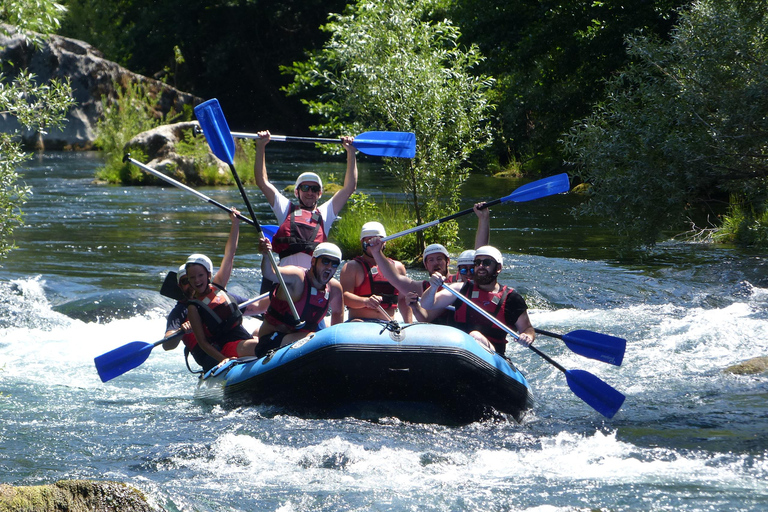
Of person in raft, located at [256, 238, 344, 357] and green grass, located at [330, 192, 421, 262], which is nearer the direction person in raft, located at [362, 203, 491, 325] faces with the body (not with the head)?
the person in raft

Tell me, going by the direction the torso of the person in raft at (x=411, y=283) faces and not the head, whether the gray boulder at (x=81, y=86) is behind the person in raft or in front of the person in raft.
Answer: behind

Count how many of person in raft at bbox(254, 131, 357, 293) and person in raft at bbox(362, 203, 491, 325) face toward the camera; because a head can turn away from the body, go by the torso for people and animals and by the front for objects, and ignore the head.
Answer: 2

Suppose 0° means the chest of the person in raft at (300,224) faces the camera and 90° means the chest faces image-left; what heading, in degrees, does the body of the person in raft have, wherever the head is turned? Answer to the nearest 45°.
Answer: approximately 0°

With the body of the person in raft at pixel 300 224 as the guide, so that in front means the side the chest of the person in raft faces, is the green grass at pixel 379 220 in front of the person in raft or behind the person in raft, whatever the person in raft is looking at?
behind

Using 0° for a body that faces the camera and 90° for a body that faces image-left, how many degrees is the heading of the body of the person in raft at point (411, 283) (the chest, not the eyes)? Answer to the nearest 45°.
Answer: approximately 0°

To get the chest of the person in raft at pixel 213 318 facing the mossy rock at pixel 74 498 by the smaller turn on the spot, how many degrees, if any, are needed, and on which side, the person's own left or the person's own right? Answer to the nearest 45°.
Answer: approximately 45° to the person's own right
